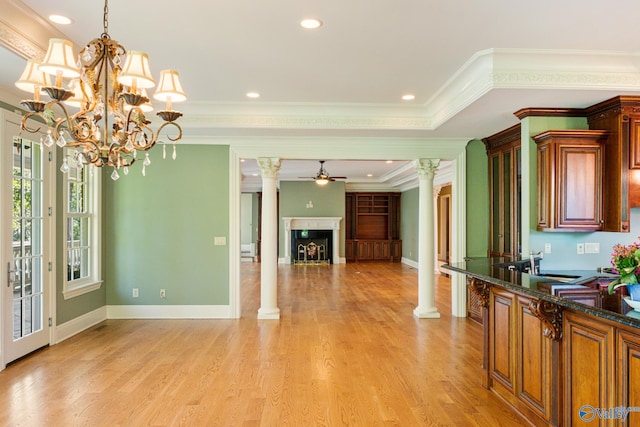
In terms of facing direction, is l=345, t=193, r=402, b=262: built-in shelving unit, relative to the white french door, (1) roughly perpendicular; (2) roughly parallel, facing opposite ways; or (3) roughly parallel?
roughly perpendicular

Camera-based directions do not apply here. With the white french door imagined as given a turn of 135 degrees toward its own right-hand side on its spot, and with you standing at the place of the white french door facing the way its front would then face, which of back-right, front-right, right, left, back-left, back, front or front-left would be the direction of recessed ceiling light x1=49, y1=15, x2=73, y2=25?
left

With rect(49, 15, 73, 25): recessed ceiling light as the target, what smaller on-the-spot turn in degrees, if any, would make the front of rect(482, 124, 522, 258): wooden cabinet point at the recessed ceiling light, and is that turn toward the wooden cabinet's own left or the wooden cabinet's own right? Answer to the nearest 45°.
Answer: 0° — it already faces it

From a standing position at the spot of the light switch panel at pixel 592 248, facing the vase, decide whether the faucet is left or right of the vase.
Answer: right

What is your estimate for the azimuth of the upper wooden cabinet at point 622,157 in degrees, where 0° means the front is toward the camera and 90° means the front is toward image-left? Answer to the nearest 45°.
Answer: approximately 0°

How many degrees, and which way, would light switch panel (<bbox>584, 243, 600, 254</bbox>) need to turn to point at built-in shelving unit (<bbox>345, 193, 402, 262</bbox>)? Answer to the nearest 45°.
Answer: approximately 135° to its right

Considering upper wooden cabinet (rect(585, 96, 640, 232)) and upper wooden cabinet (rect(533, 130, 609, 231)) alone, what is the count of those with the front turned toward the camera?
2

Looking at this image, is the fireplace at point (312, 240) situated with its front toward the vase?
yes

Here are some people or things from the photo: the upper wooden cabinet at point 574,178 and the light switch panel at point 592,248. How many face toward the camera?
2

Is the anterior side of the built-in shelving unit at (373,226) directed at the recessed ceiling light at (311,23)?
yes
